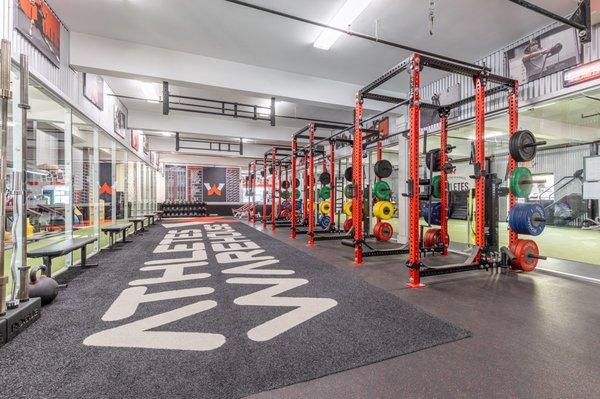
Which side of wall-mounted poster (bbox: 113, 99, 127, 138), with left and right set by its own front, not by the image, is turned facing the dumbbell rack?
left

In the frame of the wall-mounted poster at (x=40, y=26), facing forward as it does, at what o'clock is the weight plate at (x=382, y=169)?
The weight plate is roughly at 11 o'clock from the wall-mounted poster.

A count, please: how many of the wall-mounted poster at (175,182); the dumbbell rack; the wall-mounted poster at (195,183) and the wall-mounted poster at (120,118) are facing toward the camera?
3

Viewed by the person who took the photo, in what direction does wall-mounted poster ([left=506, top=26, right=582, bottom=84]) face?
facing the viewer and to the left of the viewer

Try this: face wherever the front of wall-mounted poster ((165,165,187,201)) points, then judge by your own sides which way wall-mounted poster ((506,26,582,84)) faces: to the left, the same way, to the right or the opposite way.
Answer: to the right

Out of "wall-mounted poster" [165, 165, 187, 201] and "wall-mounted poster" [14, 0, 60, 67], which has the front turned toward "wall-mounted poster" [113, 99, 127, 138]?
"wall-mounted poster" [165, 165, 187, 201]

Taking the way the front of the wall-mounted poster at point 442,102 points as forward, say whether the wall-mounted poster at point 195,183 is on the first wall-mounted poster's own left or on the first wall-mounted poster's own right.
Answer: on the first wall-mounted poster's own right

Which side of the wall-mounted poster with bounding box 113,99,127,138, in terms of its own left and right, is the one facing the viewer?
right

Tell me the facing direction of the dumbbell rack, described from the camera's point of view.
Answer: facing the viewer

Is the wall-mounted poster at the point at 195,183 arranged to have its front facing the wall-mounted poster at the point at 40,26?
yes

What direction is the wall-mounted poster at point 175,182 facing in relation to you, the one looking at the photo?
facing the viewer

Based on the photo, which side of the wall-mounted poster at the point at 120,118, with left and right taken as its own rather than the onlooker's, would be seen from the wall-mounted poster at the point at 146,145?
left

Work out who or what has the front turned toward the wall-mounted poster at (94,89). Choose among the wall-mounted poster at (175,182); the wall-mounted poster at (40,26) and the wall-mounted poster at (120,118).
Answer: the wall-mounted poster at (175,182)

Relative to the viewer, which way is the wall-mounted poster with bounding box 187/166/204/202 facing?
toward the camera

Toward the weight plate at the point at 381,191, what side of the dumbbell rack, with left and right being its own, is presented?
front

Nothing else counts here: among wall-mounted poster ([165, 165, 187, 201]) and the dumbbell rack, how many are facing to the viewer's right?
0
